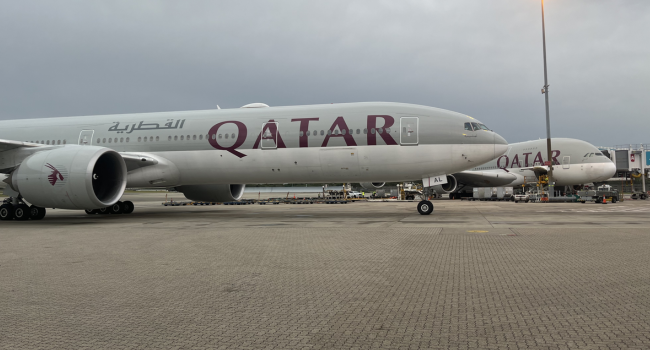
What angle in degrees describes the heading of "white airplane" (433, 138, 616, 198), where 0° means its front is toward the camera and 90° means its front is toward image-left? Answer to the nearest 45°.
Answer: approximately 315°

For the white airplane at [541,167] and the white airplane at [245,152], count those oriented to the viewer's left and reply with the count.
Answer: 0

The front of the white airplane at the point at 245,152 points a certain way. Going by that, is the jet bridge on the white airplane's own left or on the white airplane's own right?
on the white airplane's own left

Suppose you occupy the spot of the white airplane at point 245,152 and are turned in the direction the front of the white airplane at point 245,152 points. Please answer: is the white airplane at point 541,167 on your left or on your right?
on your left

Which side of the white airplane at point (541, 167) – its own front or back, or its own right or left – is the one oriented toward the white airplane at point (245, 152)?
right
